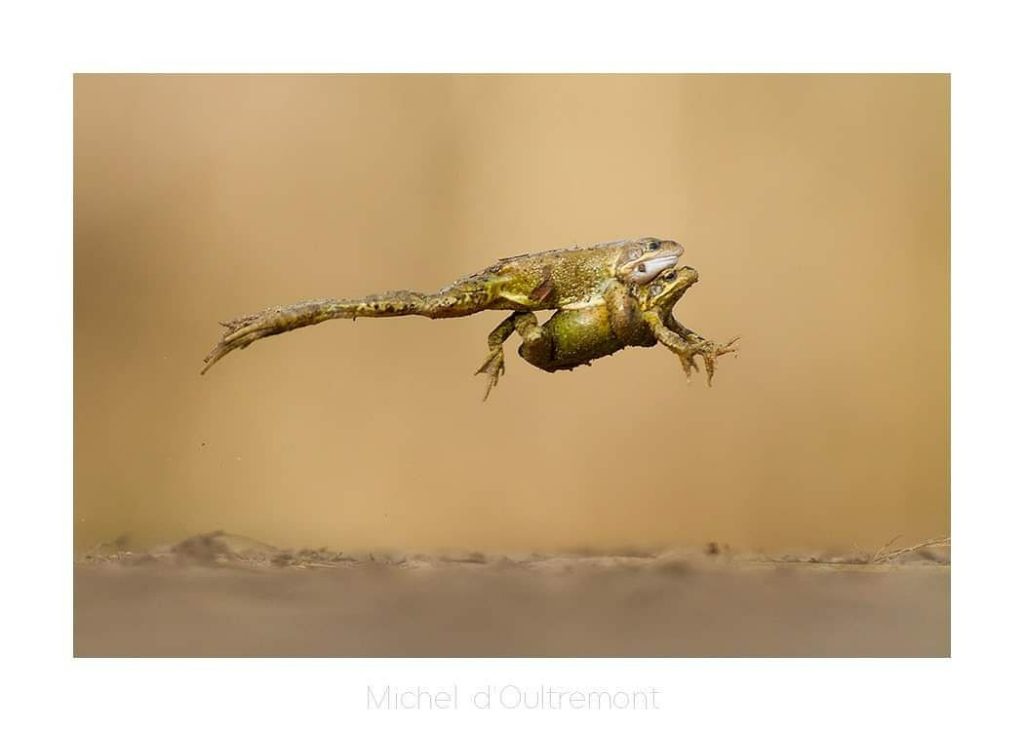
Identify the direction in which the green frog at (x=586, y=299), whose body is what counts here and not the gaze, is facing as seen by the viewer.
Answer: to the viewer's right
